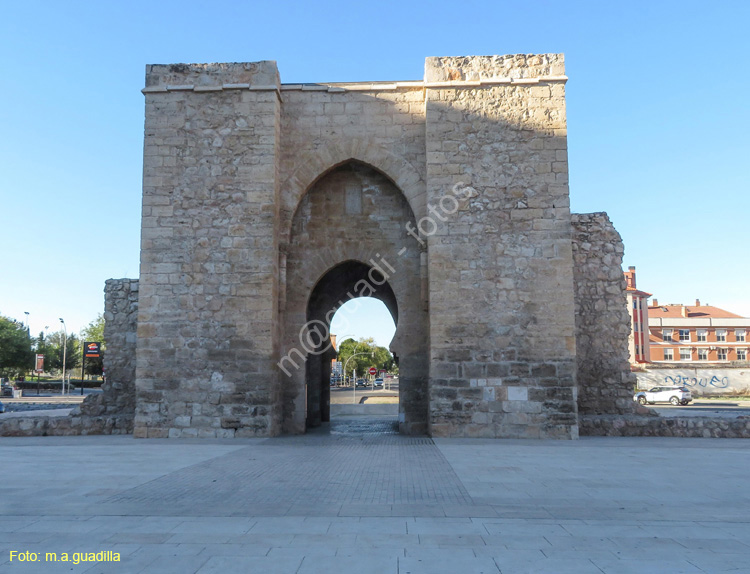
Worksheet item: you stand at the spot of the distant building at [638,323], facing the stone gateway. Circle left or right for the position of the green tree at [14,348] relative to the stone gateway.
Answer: right

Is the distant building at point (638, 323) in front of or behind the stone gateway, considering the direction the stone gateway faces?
behind

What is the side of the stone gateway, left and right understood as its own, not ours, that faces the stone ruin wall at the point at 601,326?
left

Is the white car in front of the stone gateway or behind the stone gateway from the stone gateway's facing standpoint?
behind

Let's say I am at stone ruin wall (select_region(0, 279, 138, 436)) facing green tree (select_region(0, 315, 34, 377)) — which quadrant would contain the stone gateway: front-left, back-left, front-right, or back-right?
back-right

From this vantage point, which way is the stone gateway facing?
toward the camera

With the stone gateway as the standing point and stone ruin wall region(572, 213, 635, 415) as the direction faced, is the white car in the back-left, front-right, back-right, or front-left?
front-left

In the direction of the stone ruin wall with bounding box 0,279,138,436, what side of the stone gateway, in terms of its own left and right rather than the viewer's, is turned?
right
